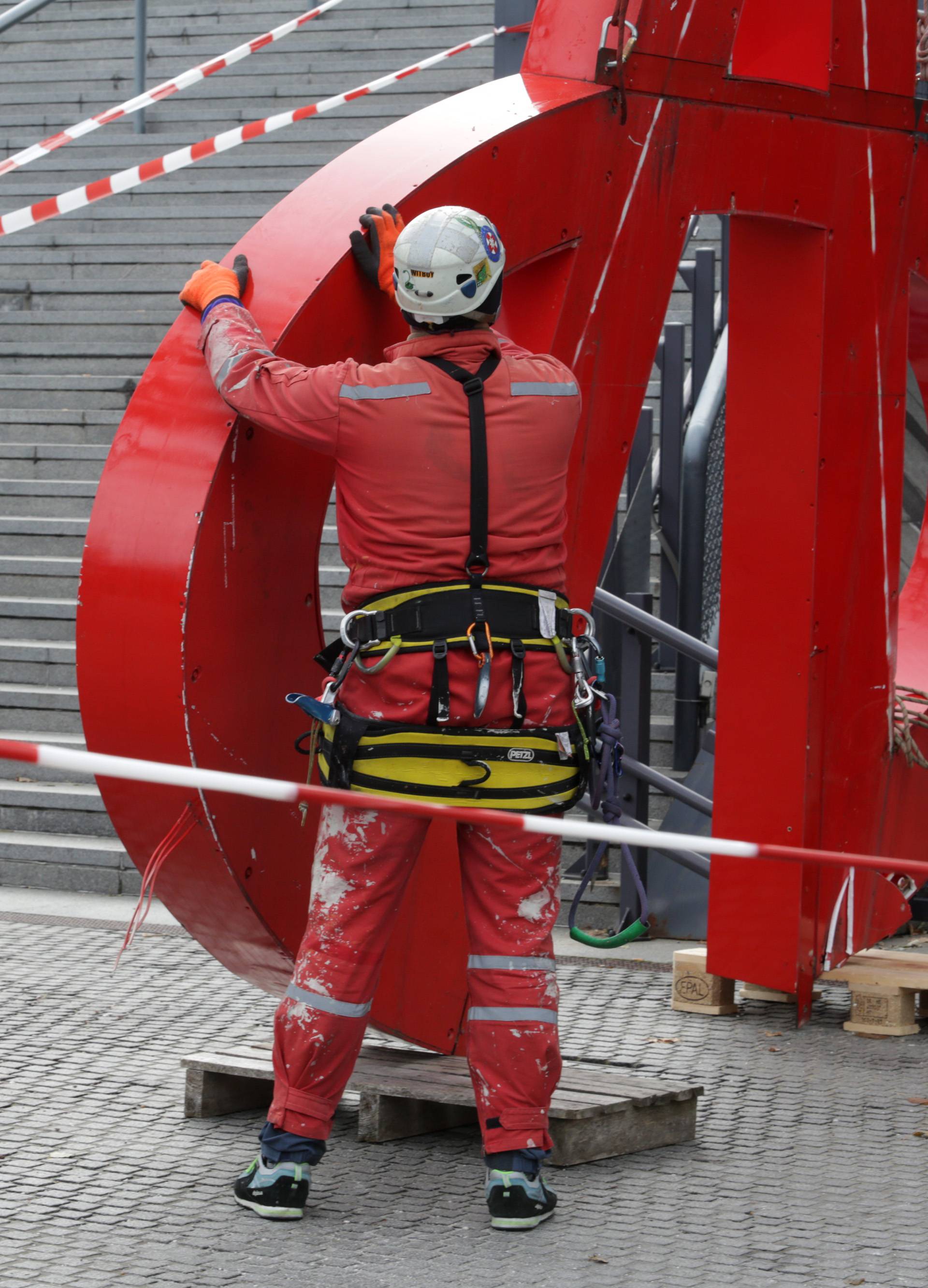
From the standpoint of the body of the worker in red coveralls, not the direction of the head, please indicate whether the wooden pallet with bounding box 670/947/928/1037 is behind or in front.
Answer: in front

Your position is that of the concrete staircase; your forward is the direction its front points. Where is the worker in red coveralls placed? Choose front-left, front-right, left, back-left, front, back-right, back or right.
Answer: front

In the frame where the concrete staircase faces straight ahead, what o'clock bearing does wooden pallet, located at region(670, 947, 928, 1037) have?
The wooden pallet is roughly at 11 o'clock from the concrete staircase.

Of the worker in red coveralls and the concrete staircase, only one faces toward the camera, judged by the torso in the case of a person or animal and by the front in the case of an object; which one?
the concrete staircase

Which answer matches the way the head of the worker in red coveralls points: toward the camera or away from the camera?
away from the camera

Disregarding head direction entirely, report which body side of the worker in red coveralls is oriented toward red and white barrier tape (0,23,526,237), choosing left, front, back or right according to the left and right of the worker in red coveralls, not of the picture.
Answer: front

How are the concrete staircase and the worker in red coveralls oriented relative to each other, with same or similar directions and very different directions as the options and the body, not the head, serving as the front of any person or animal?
very different directions

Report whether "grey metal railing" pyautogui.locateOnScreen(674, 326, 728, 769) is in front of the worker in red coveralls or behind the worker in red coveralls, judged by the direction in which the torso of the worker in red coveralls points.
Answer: in front

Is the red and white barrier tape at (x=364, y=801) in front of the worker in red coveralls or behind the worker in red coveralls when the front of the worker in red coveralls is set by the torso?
behind

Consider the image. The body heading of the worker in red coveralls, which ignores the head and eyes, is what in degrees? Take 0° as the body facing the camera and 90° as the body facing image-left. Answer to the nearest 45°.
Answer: approximately 180°

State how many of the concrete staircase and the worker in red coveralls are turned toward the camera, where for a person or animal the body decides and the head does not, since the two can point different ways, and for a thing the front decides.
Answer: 1

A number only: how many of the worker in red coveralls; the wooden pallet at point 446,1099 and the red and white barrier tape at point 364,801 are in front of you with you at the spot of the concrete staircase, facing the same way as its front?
3

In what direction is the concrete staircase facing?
toward the camera

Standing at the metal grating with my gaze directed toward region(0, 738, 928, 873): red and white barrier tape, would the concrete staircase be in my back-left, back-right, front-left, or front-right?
back-right

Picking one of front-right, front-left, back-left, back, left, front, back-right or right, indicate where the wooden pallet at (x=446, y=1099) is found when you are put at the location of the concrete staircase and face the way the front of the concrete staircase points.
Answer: front

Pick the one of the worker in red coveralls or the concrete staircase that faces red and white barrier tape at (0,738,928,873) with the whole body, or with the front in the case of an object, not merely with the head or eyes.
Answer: the concrete staircase

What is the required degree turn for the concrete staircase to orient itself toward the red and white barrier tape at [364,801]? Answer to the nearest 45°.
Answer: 0° — it already faces it
